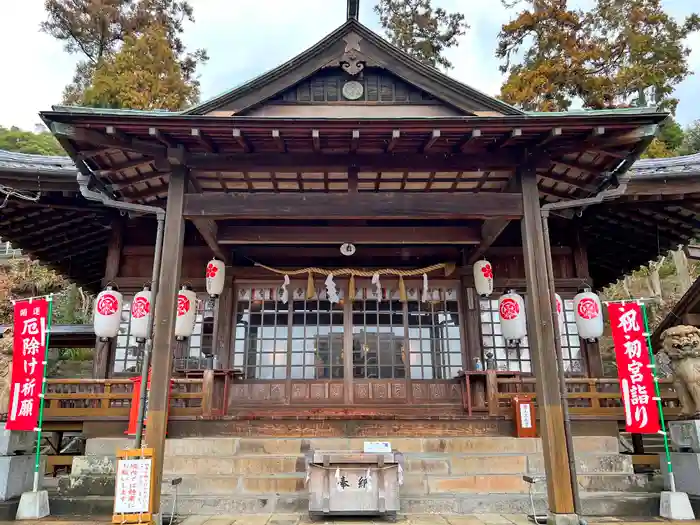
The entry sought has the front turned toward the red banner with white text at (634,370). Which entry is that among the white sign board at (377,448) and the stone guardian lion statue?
the stone guardian lion statue

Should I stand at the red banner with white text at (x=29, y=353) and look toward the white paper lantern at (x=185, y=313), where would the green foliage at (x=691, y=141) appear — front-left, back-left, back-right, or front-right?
front-right

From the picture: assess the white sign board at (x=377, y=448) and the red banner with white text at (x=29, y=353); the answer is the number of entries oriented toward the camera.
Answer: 2

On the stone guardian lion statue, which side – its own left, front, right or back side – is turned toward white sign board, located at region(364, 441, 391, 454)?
front

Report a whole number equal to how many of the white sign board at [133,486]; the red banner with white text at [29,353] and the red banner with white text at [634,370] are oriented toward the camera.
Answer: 3

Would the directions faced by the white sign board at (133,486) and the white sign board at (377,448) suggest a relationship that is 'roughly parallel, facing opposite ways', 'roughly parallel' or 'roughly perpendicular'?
roughly parallel

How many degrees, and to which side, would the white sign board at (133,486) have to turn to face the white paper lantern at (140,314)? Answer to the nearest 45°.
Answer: approximately 180°

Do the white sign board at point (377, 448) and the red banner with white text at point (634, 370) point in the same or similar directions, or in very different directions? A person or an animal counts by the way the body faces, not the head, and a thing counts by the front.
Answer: same or similar directions

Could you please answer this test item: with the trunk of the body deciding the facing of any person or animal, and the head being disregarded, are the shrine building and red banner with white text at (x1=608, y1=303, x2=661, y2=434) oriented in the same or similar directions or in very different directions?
same or similar directions

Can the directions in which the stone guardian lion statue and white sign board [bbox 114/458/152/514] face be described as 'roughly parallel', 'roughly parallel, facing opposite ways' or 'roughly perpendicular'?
roughly perpendicular

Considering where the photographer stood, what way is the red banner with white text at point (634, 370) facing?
facing the viewer

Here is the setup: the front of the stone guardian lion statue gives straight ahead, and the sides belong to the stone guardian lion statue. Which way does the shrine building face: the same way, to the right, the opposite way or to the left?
to the left

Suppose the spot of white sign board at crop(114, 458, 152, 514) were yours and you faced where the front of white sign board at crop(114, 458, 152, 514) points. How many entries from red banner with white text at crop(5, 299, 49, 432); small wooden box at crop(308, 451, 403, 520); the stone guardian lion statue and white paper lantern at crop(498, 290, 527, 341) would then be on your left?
3

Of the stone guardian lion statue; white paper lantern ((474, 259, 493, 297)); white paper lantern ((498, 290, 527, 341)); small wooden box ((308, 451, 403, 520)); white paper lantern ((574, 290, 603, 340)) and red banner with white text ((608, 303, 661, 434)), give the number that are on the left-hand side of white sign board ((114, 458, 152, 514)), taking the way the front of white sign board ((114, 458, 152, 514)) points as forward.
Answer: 6

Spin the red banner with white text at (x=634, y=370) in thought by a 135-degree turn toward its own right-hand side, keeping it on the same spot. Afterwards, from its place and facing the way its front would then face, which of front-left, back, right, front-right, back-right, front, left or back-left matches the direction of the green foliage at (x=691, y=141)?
front-right
